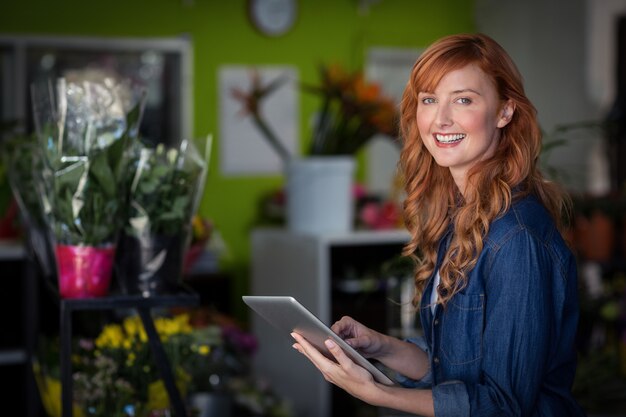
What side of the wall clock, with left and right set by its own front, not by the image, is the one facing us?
front

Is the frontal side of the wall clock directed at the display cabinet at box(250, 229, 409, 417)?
yes

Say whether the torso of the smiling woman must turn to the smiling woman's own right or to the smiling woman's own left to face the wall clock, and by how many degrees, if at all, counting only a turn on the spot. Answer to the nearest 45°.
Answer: approximately 135° to the smiling woman's own right

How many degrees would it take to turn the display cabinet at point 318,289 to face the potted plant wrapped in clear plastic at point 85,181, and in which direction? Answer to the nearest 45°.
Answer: approximately 45° to its right

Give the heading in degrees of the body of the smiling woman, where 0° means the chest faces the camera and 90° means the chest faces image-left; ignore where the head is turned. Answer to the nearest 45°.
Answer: approximately 45°

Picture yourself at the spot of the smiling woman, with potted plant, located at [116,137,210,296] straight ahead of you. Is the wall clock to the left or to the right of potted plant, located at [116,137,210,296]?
right

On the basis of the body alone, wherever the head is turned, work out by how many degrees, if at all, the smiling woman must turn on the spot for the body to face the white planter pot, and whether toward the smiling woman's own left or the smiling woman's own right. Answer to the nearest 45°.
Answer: approximately 135° to the smiling woman's own right

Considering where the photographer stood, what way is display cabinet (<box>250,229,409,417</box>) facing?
facing the viewer and to the right of the viewer

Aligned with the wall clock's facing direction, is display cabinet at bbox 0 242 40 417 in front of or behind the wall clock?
in front

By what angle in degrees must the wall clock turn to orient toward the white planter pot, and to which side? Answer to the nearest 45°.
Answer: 0° — it already faces it

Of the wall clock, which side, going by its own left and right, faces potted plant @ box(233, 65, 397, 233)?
front

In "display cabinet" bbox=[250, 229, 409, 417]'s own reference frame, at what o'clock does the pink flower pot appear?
The pink flower pot is roughly at 2 o'clock from the display cabinet.

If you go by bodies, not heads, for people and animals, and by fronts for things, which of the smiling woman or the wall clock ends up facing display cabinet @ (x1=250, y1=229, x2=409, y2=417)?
the wall clock

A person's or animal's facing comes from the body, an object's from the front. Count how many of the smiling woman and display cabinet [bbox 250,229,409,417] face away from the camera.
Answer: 0

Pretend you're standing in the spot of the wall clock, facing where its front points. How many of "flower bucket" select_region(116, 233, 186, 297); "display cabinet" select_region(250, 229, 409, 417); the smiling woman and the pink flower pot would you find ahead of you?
4

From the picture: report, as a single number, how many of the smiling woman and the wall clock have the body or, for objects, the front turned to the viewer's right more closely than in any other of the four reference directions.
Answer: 0

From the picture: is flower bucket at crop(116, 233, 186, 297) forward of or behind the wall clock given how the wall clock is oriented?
forward
